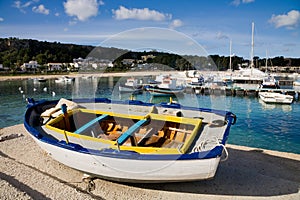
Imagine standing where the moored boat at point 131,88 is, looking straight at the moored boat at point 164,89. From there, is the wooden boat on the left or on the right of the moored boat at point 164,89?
right

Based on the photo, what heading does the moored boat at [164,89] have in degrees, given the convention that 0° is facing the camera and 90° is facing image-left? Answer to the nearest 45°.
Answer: approximately 90°

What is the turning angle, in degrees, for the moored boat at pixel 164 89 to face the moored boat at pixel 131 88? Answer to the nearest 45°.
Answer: approximately 45° to its right

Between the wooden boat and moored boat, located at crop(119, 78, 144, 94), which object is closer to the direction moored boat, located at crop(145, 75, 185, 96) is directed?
the moored boat

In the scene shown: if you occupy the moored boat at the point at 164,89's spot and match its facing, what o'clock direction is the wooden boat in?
The wooden boat is roughly at 9 o'clock from the moored boat.
